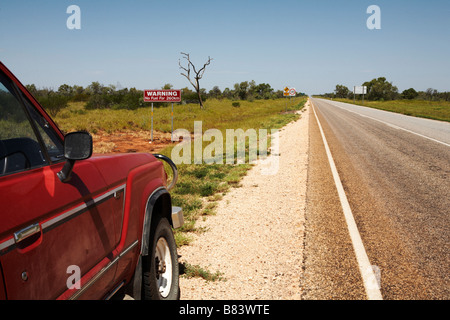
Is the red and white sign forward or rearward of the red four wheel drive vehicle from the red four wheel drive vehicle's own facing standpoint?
forward

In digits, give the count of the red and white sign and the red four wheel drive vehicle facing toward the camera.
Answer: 1

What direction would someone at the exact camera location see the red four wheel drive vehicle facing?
facing away from the viewer and to the right of the viewer

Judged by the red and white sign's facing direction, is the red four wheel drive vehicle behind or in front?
in front

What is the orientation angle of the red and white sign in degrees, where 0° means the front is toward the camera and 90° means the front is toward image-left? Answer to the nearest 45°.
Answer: approximately 0°
